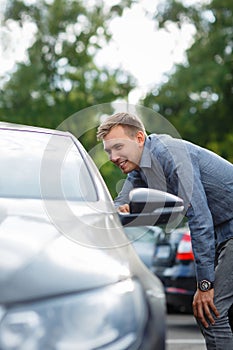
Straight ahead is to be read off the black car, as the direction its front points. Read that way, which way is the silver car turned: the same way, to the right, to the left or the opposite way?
the opposite way

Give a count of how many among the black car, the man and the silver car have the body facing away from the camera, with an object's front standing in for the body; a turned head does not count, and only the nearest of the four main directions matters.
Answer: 1

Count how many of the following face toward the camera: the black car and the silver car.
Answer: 1

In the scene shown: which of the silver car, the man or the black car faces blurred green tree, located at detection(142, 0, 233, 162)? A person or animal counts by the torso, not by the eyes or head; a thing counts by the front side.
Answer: the black car

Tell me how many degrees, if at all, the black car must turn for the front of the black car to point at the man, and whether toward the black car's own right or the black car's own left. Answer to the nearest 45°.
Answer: approximately 180°

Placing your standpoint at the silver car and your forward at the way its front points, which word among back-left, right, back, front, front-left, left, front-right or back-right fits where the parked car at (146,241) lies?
back

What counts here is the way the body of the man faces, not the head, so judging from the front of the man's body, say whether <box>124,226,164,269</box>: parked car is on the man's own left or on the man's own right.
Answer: on the man's own right

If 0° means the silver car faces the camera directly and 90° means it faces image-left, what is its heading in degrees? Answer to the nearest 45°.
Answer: approximately 0°

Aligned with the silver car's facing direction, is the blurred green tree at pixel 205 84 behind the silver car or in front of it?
behind

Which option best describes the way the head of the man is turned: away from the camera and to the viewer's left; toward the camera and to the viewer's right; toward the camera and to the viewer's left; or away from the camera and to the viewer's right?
toward the camera and to the viewer's left

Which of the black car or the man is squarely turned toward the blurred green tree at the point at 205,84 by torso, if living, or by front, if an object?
the black car

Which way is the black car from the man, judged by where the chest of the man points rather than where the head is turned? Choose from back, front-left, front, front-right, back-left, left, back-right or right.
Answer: back-right

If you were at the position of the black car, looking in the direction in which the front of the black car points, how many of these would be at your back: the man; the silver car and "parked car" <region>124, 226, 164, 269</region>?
2

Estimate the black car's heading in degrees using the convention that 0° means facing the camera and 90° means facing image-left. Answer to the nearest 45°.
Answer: approximately 180°
